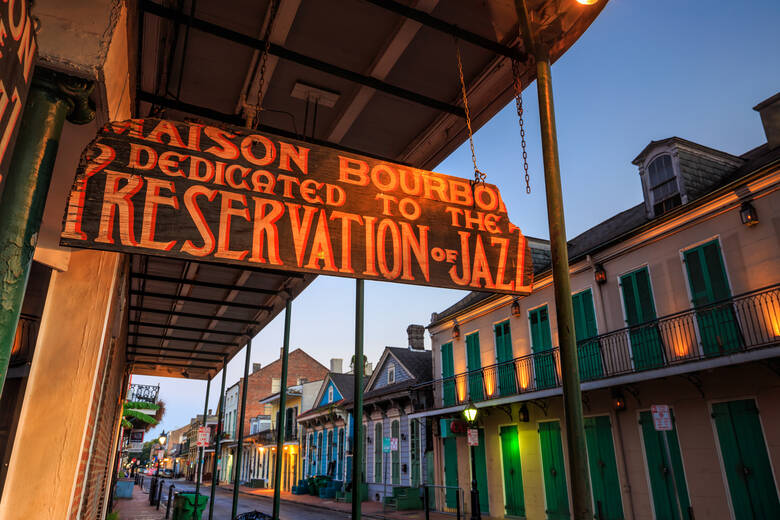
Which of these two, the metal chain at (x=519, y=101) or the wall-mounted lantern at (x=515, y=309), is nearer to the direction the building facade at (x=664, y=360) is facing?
the metal chain

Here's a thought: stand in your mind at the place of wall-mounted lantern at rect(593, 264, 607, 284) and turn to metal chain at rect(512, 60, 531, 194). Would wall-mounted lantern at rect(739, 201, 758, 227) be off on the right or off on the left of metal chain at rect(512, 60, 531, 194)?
left

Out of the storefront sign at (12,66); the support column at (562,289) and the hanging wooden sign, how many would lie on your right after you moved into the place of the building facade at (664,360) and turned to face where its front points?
0

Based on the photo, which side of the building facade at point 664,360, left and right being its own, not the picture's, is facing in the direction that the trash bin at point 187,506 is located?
front

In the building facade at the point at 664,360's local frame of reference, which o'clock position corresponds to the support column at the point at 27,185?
The support column is roughly at 11 o'clock from the building facade.

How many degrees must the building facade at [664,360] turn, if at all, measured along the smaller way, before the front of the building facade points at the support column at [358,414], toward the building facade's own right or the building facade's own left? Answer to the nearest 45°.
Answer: approximately 45° to the building facade's own left

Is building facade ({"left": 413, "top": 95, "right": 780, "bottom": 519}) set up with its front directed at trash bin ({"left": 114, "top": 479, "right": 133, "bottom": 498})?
no

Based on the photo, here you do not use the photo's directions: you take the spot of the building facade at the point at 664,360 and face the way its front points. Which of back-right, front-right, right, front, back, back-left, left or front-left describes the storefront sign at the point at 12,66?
front-left

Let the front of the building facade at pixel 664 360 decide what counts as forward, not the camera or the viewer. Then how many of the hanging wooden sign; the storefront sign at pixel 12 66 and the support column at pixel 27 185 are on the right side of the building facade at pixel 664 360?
0

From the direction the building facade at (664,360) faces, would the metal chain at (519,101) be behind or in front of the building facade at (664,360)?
in front

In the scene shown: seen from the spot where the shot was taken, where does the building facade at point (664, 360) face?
facing the viewer and to the left of the viewer

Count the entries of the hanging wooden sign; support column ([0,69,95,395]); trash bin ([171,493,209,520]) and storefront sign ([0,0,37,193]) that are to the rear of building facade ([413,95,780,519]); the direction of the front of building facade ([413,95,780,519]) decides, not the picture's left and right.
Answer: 0

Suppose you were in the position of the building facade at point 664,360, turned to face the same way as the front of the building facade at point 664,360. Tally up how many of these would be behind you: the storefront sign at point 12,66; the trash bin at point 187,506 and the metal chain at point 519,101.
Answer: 0
